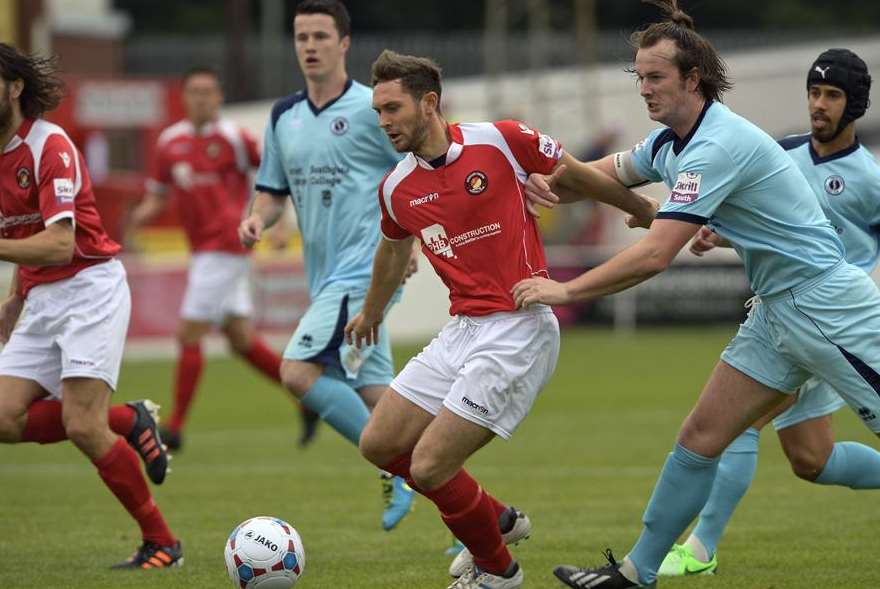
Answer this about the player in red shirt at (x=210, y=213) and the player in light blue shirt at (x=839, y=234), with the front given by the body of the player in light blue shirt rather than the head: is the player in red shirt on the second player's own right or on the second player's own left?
on the second player's own right

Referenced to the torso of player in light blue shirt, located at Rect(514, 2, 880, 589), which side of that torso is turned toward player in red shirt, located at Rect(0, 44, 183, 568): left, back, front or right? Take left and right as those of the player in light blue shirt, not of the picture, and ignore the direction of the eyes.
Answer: front

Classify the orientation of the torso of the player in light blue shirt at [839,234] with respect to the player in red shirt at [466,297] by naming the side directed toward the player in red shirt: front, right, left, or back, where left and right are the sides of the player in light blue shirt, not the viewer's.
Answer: front

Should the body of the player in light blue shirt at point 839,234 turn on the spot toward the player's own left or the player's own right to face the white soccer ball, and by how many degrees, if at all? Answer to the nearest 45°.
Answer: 0° — they already face it

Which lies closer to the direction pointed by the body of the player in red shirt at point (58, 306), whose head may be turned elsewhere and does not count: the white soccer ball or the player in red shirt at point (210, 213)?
the white soccer ball

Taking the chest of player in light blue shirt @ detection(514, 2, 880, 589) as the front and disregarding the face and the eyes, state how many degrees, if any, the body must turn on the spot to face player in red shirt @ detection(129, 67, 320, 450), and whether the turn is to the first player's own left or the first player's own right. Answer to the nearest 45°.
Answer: approximately 45° to the first player's own right

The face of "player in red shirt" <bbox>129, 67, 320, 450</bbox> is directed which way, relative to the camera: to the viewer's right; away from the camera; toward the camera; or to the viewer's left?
toward the camera

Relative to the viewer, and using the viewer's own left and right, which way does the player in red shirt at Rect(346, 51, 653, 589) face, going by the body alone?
facing the viewer and to the left of the viewer

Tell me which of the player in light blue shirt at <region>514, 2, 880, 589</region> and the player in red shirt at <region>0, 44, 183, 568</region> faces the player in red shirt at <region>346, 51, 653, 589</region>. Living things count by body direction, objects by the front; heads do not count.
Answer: the player in light blue shirt

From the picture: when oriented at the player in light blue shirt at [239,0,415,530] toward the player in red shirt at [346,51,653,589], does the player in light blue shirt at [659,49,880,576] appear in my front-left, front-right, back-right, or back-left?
front-left
